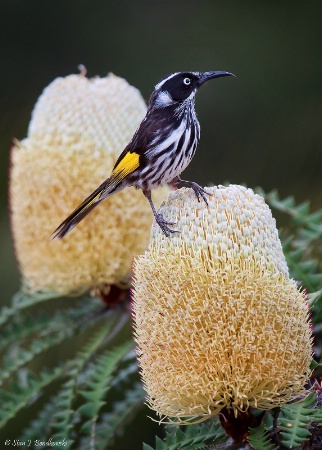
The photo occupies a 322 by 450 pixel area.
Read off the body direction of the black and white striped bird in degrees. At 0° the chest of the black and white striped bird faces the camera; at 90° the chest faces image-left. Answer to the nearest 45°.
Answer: approximately 270°

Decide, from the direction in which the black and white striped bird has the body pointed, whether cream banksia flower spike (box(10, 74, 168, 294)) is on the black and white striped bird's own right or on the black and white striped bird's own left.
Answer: on the black and white striped bird's own left
